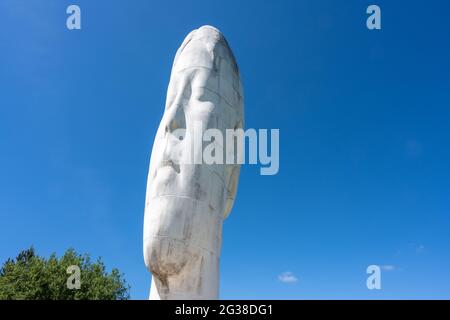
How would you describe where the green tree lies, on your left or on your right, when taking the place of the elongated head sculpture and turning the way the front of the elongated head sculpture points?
on your right

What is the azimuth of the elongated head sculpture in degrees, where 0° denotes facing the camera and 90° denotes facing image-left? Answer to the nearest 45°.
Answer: approximately 45°
